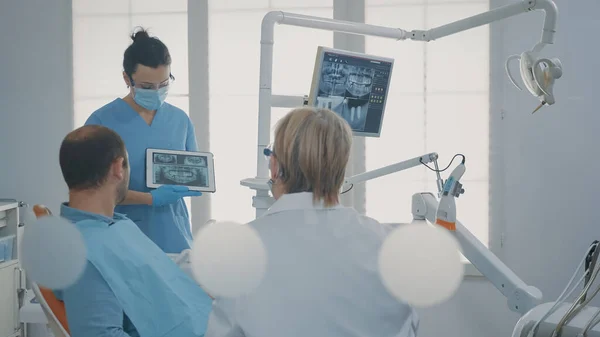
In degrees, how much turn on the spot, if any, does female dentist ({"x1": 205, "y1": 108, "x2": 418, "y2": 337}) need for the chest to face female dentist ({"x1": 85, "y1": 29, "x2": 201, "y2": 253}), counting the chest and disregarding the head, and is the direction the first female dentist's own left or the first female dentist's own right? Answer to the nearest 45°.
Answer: approximately 45° to the first female dentist's own left

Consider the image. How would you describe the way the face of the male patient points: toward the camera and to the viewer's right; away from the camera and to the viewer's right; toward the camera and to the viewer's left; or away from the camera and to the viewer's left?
away from the camera and to the viewer's right

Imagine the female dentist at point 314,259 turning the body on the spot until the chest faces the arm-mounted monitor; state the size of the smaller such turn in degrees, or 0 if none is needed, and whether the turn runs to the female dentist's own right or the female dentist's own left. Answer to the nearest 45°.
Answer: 0° — they already face it

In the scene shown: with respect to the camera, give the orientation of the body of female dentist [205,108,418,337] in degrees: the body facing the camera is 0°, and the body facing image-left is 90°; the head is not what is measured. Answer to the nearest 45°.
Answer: approximately 180°
